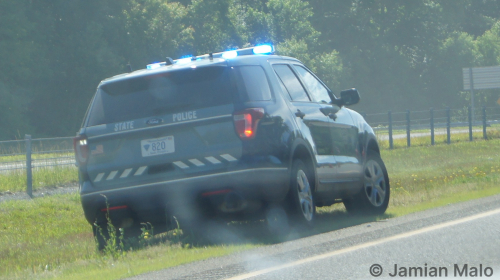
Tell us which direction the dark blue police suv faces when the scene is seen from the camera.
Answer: facing away from the viewer and to the right of the viewer

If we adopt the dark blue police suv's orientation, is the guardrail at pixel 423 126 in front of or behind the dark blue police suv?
in front

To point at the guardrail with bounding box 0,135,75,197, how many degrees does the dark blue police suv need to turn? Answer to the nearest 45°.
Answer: approximately 90° to its left
